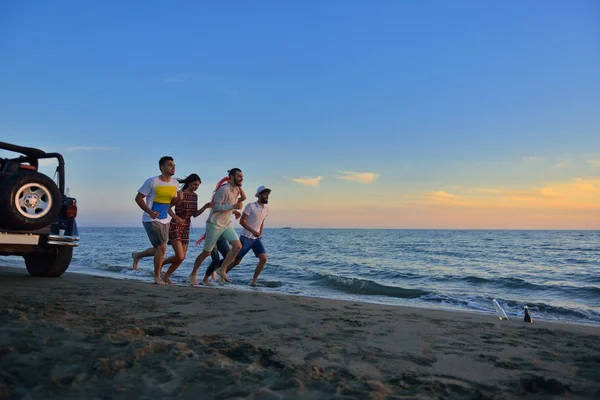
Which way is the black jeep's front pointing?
away from the camera

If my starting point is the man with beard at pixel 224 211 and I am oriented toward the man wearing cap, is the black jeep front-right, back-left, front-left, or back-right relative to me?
back-left

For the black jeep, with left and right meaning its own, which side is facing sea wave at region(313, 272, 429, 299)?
right

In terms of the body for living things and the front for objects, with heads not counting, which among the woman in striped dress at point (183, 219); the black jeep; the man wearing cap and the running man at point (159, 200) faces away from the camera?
the black jeep

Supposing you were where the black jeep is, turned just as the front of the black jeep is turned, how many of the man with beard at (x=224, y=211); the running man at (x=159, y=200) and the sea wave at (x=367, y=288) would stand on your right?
3

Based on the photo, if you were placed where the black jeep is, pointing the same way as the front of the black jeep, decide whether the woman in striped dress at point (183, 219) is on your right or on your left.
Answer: on your right

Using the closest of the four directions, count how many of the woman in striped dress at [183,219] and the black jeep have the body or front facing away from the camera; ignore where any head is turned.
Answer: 1
